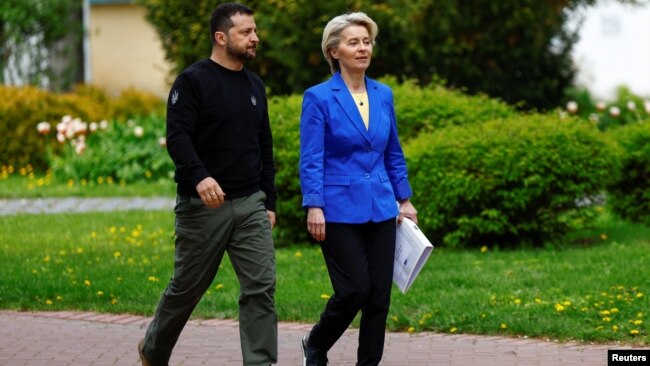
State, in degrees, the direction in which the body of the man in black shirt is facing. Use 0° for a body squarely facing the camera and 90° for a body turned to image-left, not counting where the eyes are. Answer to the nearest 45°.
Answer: approximately 315°

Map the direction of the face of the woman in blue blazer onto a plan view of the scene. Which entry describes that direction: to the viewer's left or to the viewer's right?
to the viewer's right

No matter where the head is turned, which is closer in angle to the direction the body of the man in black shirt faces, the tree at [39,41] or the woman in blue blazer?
the woman in blue blazer

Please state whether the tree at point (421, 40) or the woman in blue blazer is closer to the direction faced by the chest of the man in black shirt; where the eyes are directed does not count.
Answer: the woman in blue blazer

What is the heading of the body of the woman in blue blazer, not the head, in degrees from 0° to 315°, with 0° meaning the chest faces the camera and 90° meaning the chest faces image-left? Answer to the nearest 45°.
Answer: approximately 315°

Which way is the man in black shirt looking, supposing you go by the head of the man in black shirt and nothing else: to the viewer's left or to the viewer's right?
to the viewer's right

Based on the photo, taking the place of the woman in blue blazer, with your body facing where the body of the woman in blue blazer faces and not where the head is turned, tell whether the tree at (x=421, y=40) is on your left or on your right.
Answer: on your left

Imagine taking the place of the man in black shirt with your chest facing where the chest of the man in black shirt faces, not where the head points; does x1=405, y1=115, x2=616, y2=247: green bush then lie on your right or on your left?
on your left

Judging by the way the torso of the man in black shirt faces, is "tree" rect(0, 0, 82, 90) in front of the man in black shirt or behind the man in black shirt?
behind
